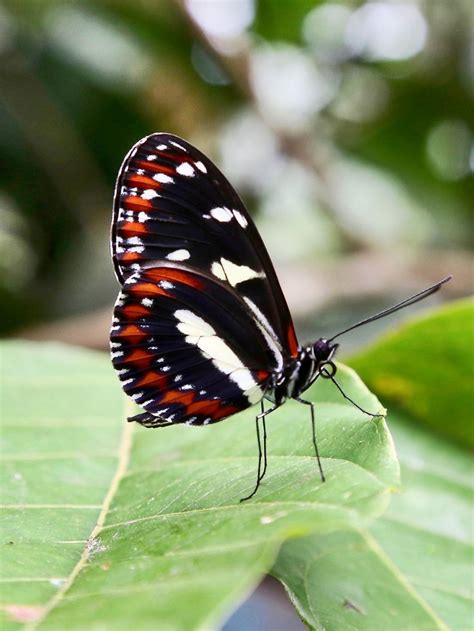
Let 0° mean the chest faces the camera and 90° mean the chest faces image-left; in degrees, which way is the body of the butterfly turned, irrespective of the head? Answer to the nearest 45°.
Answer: approximately 270°
